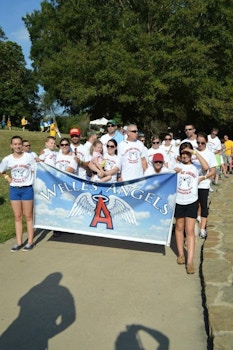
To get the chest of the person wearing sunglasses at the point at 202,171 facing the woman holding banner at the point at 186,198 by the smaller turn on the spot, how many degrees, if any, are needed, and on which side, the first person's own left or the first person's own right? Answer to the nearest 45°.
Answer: approximately 45° to the first person's own left

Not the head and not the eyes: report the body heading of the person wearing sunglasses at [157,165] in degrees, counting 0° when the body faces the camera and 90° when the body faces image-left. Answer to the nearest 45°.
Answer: approximately 0°

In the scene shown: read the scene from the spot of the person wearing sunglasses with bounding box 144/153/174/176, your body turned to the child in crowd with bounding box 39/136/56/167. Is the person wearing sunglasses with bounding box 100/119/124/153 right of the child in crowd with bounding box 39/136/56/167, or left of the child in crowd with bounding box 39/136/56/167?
right

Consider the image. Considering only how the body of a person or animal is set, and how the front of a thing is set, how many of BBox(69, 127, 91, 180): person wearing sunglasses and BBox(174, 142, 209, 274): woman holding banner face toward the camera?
2

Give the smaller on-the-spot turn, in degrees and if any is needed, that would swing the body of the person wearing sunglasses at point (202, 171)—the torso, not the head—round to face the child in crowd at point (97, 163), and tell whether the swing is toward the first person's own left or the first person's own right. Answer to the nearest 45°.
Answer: approximately 45° to the first person's own right

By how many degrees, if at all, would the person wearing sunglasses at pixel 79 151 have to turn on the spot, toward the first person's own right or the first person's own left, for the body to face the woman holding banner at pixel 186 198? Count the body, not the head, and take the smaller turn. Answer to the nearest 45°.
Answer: approximately 45° to the first person's own left

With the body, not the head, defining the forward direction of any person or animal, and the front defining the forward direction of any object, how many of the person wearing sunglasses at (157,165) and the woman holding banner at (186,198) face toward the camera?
2

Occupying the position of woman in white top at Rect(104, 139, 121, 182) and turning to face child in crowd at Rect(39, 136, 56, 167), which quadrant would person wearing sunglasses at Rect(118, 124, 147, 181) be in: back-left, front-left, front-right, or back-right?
back-right

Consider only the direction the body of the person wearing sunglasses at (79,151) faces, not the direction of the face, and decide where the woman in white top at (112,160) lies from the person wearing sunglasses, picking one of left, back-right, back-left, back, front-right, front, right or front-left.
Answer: front-left

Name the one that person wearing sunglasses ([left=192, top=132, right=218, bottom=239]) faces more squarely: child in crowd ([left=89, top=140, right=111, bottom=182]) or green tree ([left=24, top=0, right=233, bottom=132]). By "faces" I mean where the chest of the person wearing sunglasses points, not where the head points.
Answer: the child in crowd

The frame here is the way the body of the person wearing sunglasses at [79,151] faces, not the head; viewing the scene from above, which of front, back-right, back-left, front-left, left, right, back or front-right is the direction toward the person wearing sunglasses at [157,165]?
front-left

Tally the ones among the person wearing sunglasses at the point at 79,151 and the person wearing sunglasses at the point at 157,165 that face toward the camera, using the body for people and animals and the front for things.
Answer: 2
